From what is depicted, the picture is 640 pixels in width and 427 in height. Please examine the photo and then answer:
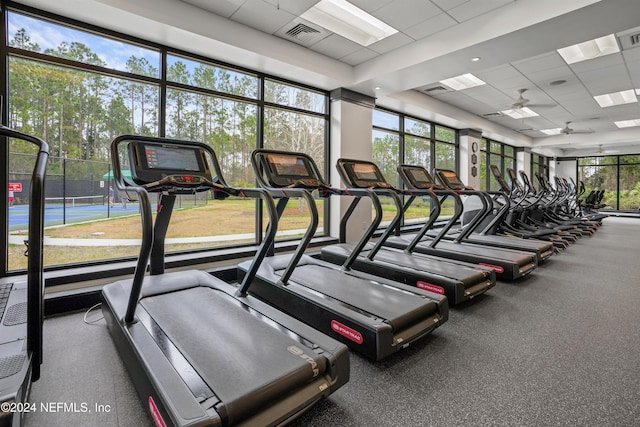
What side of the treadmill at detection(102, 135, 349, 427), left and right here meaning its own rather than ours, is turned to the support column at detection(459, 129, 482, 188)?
right

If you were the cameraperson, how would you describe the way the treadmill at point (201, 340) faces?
facing away from the viewer and to the left of the viewer

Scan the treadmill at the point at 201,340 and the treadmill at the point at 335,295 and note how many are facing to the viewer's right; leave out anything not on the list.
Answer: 0

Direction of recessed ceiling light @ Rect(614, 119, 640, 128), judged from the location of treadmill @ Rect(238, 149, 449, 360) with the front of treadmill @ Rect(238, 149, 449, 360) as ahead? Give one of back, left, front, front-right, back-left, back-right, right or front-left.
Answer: right

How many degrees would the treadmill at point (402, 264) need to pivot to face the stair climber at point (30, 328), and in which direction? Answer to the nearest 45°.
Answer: approximately 90° to its left

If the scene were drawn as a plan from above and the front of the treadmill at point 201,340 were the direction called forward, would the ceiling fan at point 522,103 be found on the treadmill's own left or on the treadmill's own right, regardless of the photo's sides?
on the treadmill's own right

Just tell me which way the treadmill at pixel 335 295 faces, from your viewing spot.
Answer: facing away from the viewer and to the left of the viewer

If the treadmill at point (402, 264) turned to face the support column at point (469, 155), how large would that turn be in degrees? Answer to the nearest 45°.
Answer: approximately 45° to its right

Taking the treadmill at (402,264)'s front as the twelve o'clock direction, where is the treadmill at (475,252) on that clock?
the treadmill at (475,252) is roughly at 3 o'clock from the treadmill at (402,264).

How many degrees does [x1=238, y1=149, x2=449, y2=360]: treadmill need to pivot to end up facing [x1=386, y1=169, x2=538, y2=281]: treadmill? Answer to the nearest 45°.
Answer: approximately 90° to its right

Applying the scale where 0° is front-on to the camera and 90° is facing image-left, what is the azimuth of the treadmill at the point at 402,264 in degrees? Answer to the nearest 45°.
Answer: approximately 135°
